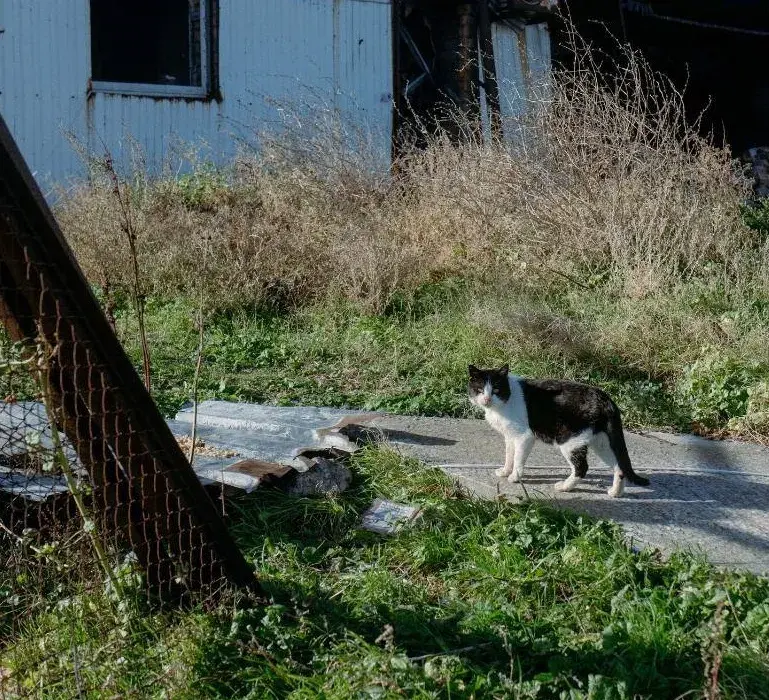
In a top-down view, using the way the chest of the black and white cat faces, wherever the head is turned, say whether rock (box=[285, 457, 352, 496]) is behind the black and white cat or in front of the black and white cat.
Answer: in front

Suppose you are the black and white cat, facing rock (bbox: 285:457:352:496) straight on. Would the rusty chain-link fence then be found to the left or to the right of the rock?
left

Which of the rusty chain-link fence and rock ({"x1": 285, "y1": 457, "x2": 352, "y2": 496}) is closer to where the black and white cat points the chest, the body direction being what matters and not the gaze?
the rock

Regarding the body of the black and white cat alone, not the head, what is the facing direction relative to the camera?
to the viewer's left

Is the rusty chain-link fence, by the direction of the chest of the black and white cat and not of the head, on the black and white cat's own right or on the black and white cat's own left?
on the black and white cat's own left

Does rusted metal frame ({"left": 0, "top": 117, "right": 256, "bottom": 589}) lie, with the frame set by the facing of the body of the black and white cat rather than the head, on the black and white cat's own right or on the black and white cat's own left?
on the black and white cat's own left

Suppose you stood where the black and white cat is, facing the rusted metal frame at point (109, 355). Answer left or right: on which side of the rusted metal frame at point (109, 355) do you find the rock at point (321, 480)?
right
